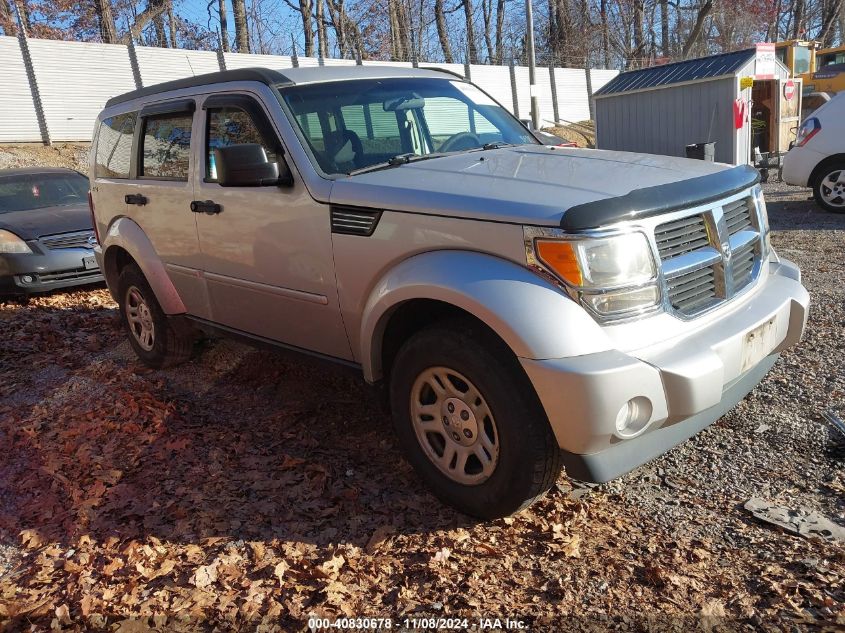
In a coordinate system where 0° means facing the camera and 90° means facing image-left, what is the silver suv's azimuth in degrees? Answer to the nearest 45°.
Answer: approximately 315°

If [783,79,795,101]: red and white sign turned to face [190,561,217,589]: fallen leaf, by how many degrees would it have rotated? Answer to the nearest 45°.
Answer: approximately 45° to its right

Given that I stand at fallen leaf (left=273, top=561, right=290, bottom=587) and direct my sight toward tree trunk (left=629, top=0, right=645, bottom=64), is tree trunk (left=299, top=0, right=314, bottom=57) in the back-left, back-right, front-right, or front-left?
front-left

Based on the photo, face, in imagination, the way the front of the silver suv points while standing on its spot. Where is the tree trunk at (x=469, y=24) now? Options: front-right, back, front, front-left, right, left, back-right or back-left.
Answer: back-left

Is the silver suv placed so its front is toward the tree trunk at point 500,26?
no

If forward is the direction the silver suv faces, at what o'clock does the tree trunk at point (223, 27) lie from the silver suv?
The tree trunk is roughly at 7 o'clock from the silver suv.

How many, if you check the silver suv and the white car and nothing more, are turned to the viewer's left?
0

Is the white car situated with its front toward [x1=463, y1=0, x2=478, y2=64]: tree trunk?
no

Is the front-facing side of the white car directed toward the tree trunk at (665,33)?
no

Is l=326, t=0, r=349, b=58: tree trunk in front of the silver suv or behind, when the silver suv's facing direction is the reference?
behind

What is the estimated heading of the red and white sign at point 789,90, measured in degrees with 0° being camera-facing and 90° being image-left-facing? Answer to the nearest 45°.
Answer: approximately 315°

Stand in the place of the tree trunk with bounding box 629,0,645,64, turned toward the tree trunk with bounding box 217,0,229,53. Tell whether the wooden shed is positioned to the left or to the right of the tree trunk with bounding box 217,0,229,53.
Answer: left

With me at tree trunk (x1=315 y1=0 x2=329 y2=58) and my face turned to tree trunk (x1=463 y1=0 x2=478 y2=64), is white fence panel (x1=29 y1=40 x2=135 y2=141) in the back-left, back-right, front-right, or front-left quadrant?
back-right

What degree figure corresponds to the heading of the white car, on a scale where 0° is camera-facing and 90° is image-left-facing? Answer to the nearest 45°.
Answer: approximately 270°
